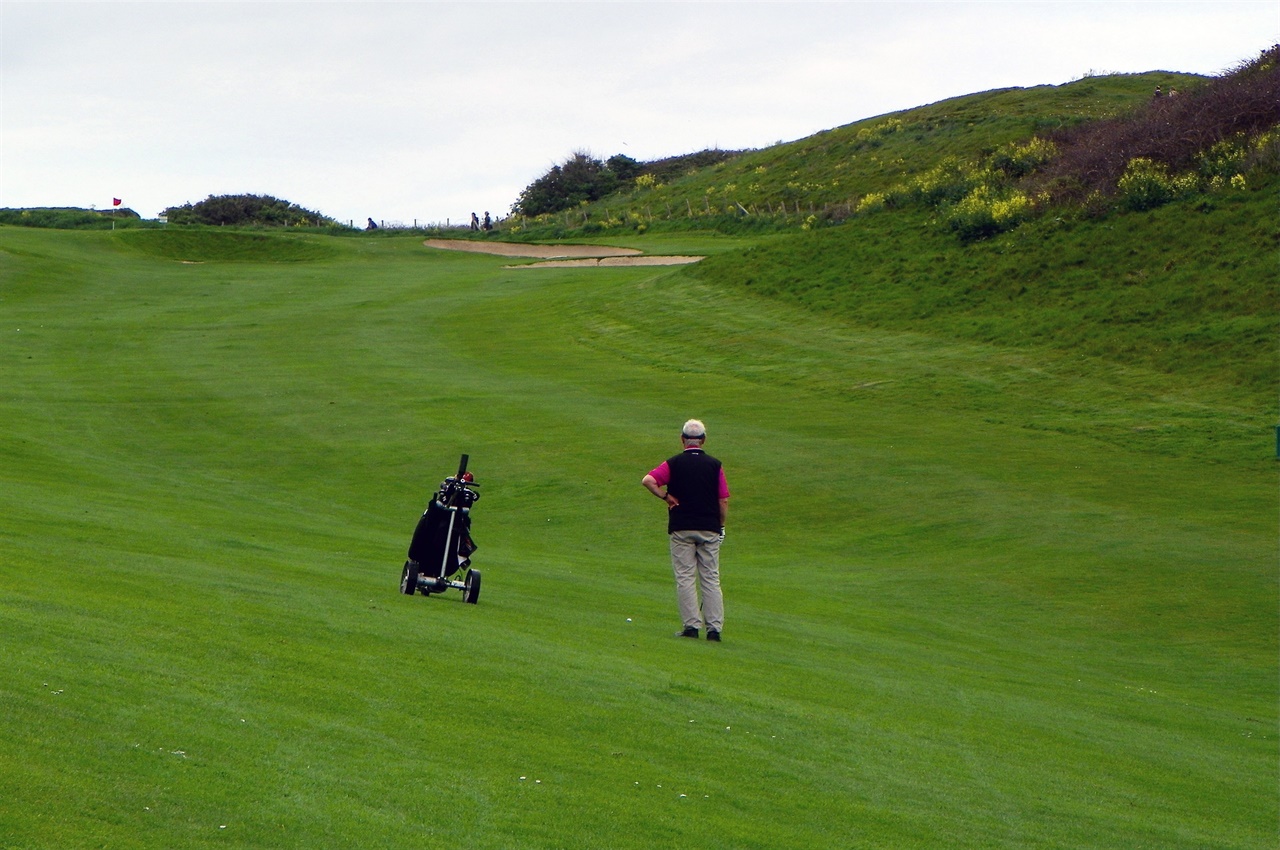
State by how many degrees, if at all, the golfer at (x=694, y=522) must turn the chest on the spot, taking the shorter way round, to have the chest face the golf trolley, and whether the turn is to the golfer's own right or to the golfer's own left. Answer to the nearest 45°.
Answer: approximately 90° to the golfer's own left

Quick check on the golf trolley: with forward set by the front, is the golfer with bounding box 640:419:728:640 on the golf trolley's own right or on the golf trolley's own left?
on the golf trolley's own right

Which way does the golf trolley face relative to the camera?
away from the camera

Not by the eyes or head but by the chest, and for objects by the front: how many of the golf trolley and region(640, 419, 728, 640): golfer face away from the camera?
2

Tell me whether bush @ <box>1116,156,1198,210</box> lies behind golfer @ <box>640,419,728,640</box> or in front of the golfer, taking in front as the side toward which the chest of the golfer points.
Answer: in front

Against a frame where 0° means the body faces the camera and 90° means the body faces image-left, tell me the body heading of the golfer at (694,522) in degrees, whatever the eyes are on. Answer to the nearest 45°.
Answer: approximately 180°

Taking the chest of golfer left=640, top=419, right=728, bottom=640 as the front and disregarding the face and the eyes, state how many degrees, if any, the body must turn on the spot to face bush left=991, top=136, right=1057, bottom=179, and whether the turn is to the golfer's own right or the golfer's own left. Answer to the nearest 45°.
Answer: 0° — they already face it

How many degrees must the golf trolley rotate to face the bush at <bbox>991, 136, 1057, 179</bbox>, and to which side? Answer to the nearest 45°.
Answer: approximately 45° to its right

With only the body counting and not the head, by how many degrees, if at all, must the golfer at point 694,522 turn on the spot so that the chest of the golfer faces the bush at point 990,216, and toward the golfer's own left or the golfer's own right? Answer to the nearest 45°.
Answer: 0° — they already face it

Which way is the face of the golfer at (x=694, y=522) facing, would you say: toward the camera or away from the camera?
away from the camera
